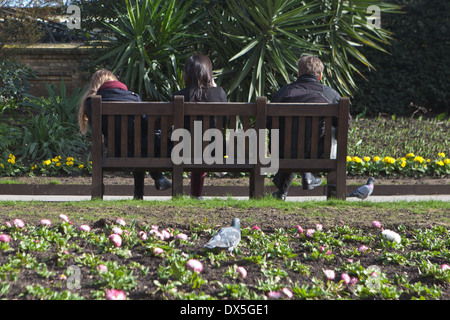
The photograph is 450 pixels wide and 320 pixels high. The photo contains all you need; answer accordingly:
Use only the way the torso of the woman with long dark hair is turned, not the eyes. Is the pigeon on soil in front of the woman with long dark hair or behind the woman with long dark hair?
behind

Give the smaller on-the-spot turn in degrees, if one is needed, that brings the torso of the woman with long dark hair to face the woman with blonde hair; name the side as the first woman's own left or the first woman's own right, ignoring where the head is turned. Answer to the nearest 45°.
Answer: approximately 90° to the first woman's own left

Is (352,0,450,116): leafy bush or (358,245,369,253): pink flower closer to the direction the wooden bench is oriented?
the leafy bush

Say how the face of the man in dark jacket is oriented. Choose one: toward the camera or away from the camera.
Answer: away from the camera

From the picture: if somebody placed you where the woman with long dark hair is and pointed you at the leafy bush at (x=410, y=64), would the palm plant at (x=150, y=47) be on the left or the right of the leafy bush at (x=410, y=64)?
left

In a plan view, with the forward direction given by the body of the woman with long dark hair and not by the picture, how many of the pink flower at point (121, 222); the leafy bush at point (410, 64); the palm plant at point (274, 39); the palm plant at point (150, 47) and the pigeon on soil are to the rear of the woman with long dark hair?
2

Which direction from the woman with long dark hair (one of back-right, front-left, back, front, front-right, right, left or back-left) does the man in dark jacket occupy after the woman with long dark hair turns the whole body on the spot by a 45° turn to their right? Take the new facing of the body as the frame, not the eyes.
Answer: front-right

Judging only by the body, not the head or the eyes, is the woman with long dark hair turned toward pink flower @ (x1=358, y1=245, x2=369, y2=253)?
no

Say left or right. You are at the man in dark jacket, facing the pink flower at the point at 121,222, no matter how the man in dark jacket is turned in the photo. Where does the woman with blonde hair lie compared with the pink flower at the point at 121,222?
right

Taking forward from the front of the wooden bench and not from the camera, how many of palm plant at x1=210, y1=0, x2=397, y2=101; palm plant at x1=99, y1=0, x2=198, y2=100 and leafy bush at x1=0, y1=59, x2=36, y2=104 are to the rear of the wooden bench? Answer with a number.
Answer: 0

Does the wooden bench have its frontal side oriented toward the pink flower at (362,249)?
no

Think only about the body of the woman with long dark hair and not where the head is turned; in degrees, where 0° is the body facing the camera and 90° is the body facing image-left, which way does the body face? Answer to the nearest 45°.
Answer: approximately 180°

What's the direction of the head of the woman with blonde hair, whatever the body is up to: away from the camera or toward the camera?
away from the camera

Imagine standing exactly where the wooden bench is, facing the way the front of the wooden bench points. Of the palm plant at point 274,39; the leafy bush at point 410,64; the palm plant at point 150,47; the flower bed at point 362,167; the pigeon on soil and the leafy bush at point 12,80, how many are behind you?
1

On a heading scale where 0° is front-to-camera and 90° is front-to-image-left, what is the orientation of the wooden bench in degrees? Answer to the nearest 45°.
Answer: approximately 180°

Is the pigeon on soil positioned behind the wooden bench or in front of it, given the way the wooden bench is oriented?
behind

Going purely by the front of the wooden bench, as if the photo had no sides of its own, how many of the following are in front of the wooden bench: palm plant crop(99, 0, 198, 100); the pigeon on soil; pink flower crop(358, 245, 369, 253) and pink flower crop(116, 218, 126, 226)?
1
